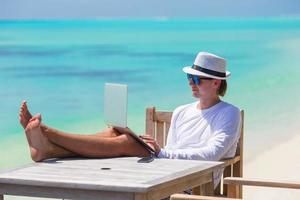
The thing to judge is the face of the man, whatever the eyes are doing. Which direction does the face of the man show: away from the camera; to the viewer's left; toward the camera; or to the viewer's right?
to the viewer's left

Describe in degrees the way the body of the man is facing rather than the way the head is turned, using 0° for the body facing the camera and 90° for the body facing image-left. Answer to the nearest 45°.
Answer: approximately 45°
